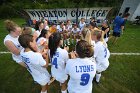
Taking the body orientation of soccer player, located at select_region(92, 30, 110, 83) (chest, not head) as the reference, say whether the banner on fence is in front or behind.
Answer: in front

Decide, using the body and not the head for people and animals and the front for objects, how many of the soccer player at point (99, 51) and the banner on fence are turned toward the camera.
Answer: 1

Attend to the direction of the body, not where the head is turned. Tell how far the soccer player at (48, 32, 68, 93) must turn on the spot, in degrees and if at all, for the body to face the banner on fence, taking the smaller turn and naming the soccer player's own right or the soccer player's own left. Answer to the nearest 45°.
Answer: approximately 45° to the soccer player's own left

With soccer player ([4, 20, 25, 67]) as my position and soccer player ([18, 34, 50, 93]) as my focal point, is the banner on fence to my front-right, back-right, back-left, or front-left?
back-left

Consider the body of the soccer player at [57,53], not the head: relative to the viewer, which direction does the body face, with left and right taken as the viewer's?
facing away from the viewer and to the right of the viewer

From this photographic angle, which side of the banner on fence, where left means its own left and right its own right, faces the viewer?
front

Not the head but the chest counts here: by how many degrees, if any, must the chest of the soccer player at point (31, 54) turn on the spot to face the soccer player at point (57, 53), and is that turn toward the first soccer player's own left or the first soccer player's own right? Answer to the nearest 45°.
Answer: approximately 45° to the first soccer player's own right

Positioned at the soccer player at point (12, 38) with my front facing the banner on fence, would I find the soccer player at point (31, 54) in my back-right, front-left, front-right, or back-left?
back-right

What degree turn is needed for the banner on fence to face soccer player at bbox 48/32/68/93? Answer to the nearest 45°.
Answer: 0° — it already faces them

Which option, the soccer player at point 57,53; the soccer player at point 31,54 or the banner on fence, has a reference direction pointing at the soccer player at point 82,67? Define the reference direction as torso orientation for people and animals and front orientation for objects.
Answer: the banner on fence

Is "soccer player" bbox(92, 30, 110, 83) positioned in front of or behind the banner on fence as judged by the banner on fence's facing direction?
in front

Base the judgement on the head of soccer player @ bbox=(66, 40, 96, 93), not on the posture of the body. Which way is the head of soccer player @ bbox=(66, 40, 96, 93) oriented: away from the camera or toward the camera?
away from the camera

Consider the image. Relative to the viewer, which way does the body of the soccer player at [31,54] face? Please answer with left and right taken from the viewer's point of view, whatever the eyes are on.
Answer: facing away from the viewer and to the right of the viewer
